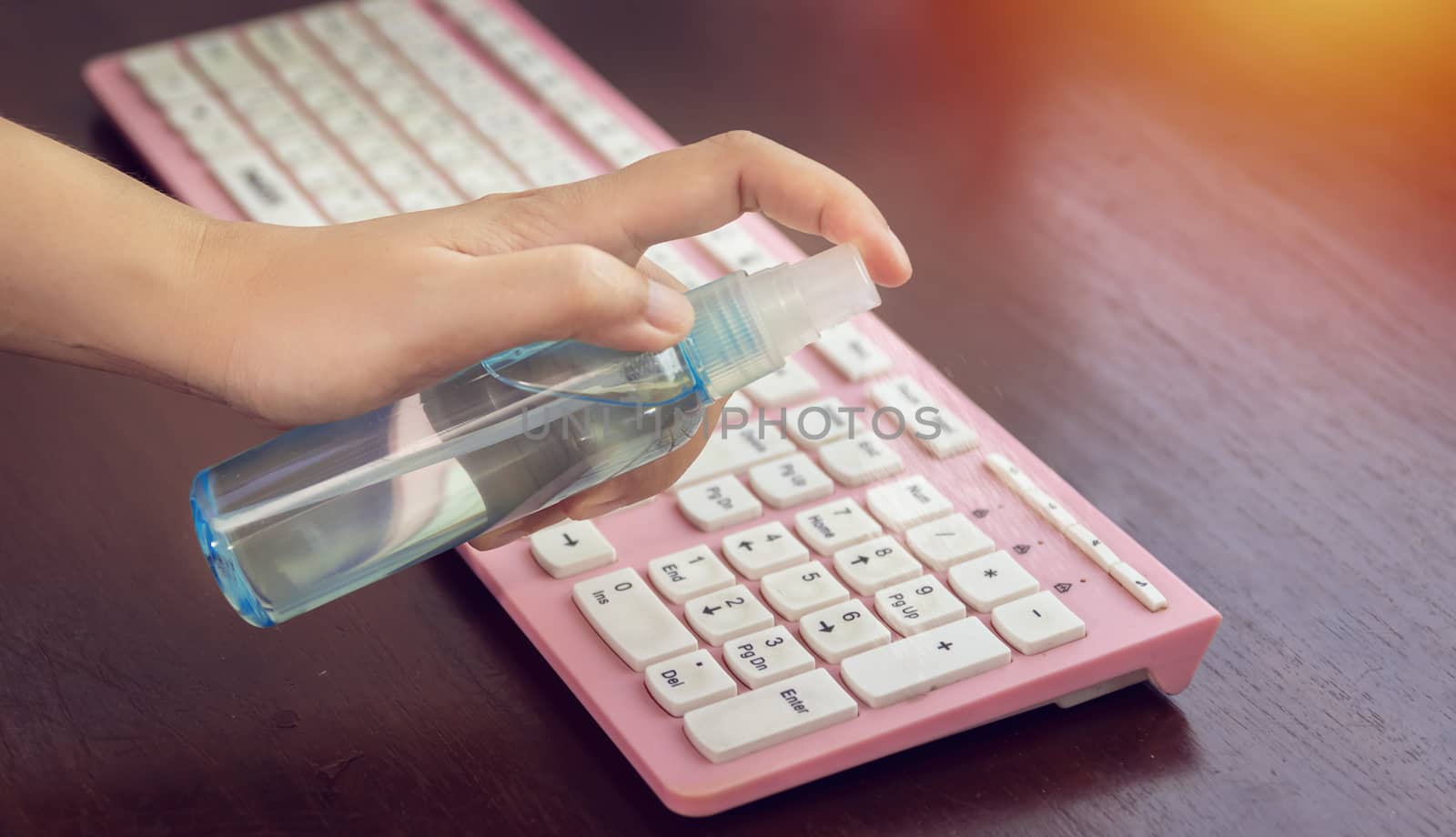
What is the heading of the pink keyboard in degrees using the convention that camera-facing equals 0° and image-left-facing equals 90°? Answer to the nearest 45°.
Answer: approximately 45°
